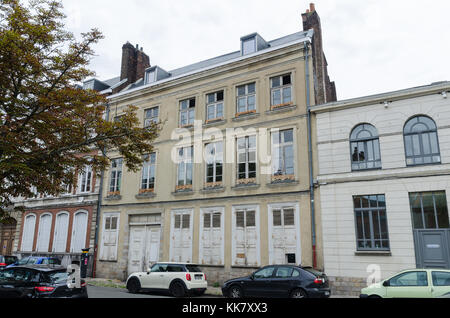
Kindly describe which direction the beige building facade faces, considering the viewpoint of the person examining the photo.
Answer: facing the viewer and to the left of the viewer

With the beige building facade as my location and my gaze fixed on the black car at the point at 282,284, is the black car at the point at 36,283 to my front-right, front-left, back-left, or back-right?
front-right

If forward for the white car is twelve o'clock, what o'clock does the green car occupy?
The green car is roughly at 6 o'clock from the white car.

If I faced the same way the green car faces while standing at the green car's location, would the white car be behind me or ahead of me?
ahead

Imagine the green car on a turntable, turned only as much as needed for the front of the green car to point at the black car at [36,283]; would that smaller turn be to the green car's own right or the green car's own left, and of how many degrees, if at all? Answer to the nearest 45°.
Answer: approximately 45° to the green car's own left

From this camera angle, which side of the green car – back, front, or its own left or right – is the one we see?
left

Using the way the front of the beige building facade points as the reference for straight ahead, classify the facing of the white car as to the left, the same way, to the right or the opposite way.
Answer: to the right

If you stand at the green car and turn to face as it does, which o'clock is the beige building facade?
The beige building facade is roughly at 1 o'clock from the green car.

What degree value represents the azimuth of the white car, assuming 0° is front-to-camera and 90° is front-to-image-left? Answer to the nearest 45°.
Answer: approximately 135°

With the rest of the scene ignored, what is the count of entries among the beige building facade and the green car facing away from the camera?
0

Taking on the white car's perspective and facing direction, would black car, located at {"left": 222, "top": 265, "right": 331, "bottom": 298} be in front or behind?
behind

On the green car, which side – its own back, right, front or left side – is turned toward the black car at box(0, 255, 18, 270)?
front

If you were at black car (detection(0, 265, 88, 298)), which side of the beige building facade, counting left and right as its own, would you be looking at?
front
